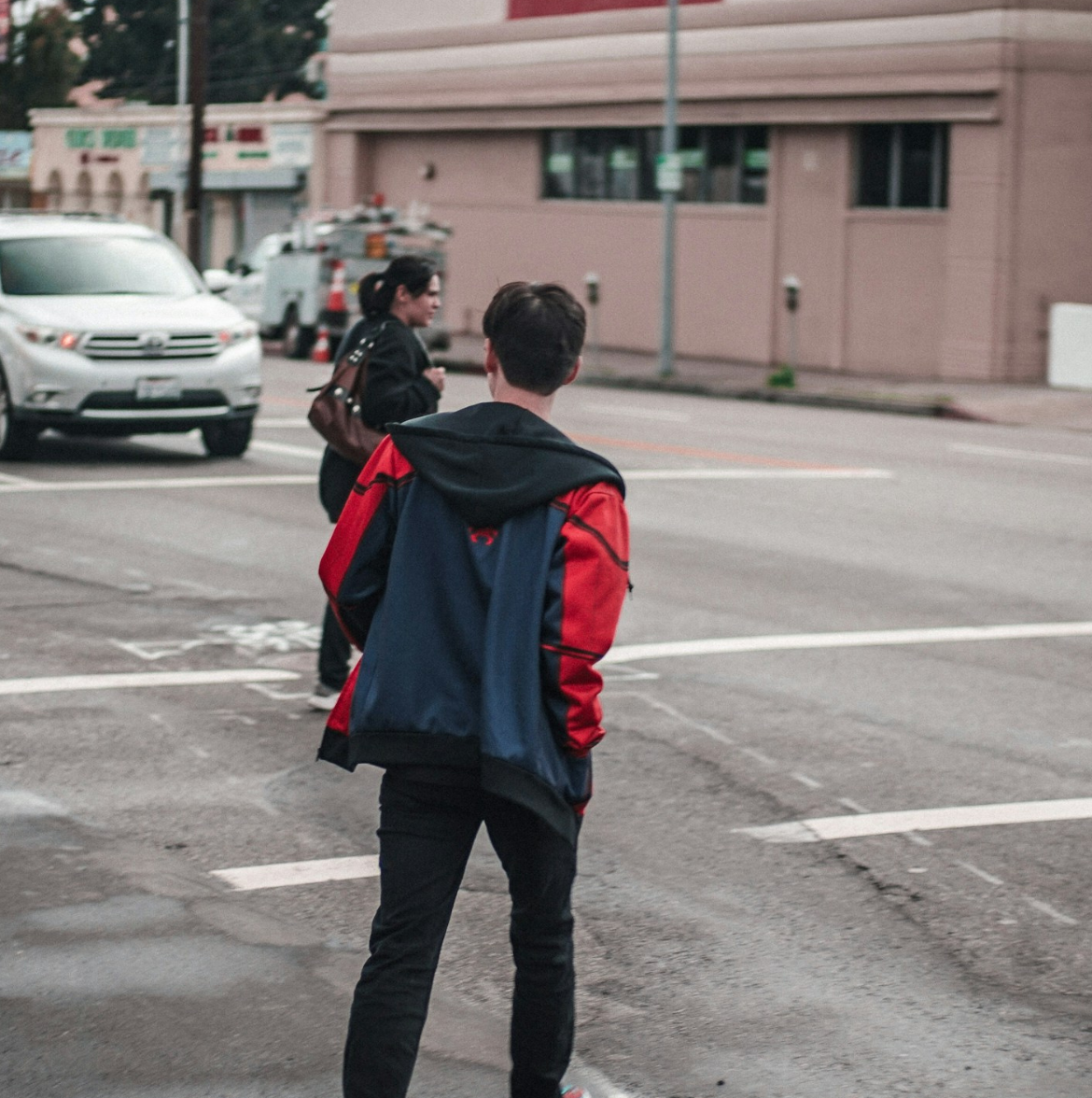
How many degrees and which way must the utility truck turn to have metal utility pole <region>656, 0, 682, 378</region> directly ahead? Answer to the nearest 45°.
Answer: approximately 180°

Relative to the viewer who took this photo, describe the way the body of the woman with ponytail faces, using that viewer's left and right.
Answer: facing to the right of the viewer

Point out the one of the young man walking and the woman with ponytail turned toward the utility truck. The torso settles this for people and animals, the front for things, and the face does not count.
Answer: the young man walking

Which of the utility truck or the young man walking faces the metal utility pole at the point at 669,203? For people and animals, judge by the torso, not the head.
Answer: the young man walking

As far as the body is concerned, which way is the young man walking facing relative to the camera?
away from the camera

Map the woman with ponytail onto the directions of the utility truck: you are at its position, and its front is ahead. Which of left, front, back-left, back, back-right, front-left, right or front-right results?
back-left

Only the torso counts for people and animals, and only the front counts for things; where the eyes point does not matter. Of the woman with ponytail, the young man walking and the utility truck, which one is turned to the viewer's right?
the woman with ponytail

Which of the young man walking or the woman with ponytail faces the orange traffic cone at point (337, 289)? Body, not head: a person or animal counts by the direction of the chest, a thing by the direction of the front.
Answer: the young man walking

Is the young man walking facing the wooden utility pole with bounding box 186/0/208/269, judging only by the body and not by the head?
yes

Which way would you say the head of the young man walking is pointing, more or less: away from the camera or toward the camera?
away from the camera

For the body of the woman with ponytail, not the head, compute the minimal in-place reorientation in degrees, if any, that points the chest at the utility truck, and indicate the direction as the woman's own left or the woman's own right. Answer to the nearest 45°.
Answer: approximately 90° to the woman's own left

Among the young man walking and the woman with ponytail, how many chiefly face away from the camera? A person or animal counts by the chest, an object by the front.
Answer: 1

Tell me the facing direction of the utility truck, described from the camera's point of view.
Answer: facing away from the viewer and to the left of the viewer

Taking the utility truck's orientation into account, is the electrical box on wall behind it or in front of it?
behind

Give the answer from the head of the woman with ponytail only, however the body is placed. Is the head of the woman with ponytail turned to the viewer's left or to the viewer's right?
to the viewer's right

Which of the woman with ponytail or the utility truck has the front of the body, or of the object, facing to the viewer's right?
the woman with ponytail
